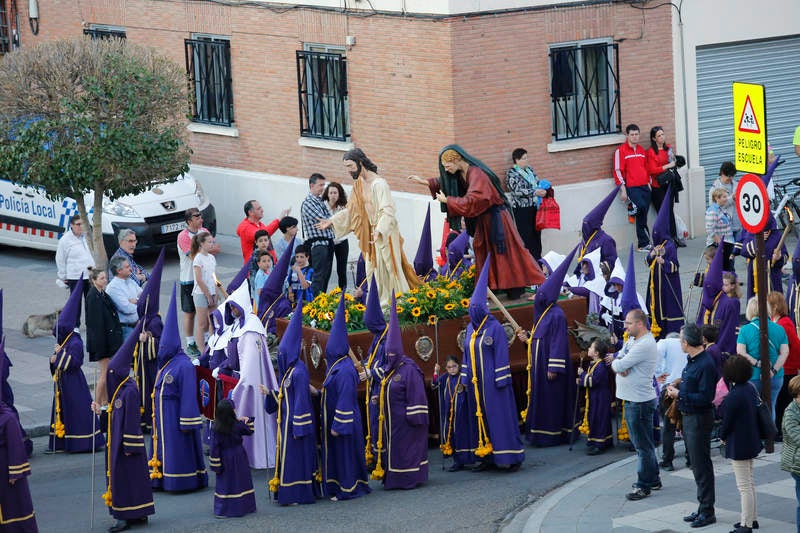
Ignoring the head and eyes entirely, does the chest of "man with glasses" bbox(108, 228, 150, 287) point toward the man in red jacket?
no

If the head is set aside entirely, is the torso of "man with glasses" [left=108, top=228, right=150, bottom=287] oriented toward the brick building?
no

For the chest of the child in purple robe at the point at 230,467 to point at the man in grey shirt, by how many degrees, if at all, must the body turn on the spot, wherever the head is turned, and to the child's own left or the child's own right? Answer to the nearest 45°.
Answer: approximately 45° to the child's own right

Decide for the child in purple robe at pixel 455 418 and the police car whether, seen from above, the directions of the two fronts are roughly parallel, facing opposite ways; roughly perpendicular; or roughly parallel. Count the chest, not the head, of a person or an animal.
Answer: roughly perpendicular

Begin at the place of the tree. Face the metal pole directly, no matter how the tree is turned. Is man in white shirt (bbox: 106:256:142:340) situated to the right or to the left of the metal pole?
right

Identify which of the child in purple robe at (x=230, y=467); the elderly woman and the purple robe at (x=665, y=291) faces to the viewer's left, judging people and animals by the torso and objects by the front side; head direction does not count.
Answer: the purple robe

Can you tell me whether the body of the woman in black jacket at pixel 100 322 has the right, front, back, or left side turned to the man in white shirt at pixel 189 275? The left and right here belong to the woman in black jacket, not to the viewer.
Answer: left

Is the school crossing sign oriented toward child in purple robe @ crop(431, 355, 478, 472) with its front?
no

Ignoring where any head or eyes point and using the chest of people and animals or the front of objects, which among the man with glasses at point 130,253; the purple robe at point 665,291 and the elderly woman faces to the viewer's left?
the purple robe

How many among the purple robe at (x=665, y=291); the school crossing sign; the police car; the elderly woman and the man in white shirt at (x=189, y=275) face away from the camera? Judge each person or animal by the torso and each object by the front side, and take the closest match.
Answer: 1

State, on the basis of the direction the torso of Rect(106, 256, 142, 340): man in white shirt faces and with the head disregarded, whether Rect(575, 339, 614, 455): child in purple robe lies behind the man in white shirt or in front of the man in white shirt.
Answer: in front

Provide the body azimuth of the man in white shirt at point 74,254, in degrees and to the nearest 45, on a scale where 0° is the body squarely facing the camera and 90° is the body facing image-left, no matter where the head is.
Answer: approximately 315°

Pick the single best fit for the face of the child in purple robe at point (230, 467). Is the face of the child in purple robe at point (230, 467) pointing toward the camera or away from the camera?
away from the camera

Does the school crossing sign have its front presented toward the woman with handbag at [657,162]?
no

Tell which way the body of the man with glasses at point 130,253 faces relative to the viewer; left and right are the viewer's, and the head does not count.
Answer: facing the viewer and to the right of the viewer

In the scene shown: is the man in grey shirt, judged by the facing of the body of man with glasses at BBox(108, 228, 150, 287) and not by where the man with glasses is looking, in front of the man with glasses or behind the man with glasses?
in front

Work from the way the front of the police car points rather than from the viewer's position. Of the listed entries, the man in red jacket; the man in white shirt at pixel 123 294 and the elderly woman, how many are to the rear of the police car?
0
